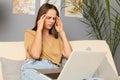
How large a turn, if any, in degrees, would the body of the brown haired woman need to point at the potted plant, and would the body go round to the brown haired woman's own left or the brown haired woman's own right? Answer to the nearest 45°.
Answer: approximately 90° to the brown haired woman's own left

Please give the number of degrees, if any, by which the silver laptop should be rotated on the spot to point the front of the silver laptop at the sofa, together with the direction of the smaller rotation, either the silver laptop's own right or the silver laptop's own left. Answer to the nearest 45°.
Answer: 0° — it already faces it

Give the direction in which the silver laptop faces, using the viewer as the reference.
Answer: facing away from the viewer and to the left of the viewer

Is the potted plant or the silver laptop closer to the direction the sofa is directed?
the silver laptop

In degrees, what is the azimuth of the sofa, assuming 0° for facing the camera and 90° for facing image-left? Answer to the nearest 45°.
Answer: approximately 0°

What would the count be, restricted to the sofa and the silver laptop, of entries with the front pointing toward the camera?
1

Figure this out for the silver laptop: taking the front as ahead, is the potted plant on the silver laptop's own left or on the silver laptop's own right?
on the silver laptop's own right

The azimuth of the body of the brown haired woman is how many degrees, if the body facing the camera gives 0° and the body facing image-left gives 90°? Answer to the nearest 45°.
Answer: approximately 315°
